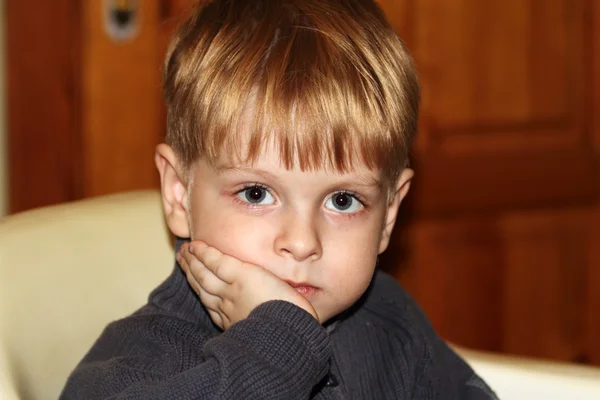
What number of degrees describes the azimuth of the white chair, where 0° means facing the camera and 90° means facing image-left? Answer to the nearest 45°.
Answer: approximately 315°

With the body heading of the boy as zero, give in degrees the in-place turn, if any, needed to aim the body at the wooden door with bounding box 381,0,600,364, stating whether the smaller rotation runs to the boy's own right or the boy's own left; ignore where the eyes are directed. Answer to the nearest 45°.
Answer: approximately 135° to the boy's own left

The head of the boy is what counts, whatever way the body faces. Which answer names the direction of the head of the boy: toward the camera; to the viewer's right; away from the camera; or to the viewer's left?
toward the camera

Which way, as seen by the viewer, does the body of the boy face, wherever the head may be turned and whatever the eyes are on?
toward the camera
